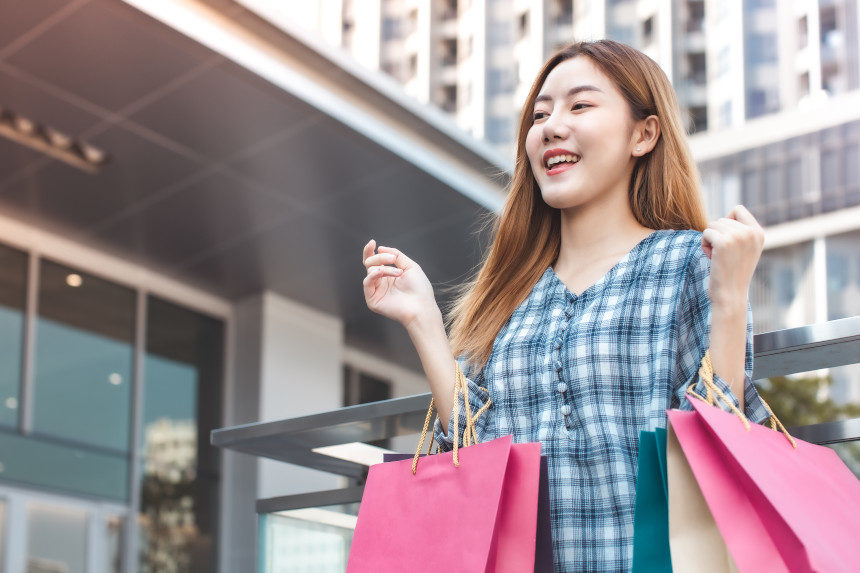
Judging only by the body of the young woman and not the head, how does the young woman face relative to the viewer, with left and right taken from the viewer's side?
facing the viewer and to the left of the viewer

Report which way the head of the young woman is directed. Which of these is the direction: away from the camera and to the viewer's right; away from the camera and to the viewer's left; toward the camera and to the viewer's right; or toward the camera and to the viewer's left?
toward the camera and to the viewer's left

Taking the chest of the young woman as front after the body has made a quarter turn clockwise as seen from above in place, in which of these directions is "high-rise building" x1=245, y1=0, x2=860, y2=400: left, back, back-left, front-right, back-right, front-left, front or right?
front-right
